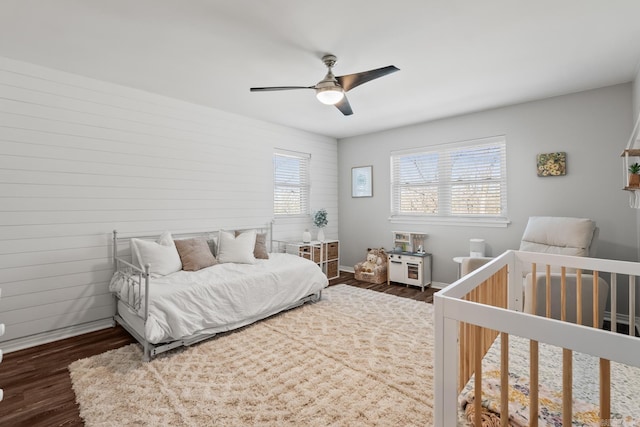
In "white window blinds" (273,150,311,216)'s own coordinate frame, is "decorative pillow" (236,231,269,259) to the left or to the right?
on its right

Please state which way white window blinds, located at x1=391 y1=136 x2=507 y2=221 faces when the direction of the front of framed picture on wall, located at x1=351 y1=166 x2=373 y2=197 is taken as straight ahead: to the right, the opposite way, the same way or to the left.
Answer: the same way

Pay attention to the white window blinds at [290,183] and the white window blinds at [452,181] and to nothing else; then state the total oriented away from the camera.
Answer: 0

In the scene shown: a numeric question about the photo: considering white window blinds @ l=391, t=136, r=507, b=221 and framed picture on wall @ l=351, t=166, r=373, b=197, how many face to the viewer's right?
0

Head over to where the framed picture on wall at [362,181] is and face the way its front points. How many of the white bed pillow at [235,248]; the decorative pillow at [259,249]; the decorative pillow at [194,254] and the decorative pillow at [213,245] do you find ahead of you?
4

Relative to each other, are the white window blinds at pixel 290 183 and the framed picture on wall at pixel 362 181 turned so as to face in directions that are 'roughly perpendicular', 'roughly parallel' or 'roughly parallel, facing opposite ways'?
roughly perpendicular

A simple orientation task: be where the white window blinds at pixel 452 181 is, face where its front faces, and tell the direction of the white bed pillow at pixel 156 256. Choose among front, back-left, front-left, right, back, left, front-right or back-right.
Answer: front

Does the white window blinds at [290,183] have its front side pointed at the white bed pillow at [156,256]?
no

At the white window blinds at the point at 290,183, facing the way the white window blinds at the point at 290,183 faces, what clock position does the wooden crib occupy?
The wooden crib is roughly at 1 o'clock from the white window blinds.

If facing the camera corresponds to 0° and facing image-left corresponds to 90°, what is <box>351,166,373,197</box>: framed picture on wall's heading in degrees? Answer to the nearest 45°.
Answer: approximately 45°

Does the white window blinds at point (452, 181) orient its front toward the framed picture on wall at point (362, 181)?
no

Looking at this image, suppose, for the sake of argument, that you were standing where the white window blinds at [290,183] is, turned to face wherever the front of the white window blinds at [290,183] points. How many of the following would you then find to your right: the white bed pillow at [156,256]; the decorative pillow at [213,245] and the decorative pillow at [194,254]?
3

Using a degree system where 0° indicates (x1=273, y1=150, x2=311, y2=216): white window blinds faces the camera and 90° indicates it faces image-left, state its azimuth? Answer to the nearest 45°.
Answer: approximately 315°

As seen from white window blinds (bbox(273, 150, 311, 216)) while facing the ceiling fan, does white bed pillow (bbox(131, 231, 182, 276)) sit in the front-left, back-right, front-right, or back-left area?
front-right

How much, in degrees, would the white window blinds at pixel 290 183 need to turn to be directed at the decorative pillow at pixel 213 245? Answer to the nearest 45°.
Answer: approximately 90° to its right

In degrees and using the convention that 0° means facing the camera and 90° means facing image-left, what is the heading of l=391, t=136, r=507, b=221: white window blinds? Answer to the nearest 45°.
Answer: approximately 45°

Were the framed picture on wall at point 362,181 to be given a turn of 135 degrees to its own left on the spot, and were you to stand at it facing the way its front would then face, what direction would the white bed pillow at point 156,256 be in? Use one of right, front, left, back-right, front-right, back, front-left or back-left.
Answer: back-right

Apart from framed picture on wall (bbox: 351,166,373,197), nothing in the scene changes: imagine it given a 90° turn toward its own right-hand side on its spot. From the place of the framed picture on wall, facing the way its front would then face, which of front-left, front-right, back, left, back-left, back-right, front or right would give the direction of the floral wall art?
back
